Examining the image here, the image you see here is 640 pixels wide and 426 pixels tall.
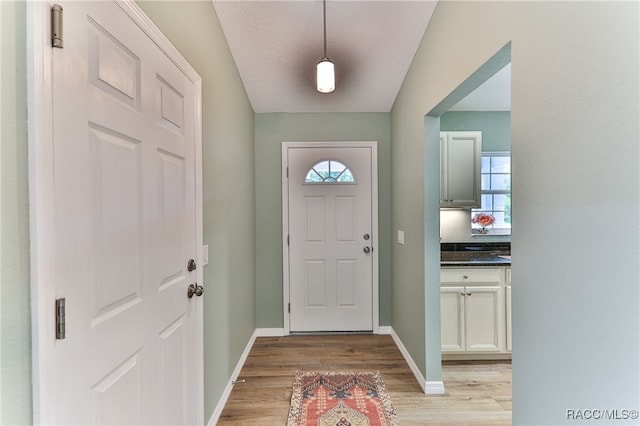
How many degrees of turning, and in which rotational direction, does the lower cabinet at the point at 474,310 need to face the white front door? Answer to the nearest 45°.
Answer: approximately 90° to its right

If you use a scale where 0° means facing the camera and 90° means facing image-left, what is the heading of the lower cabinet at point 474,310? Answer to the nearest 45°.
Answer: approximately 0°

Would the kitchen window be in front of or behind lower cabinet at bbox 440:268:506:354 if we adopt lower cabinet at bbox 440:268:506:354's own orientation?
behind

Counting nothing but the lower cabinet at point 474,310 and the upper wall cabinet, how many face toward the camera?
2

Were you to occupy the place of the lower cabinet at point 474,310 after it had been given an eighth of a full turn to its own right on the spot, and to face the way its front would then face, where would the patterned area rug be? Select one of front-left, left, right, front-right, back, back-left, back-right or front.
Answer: front

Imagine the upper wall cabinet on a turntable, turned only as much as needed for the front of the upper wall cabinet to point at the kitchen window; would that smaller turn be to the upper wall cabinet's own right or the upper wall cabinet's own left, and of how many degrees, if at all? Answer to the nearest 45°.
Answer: approximately 135° to the upper wall cabinet's own left

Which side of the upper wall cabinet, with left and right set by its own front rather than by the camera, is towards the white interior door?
front
